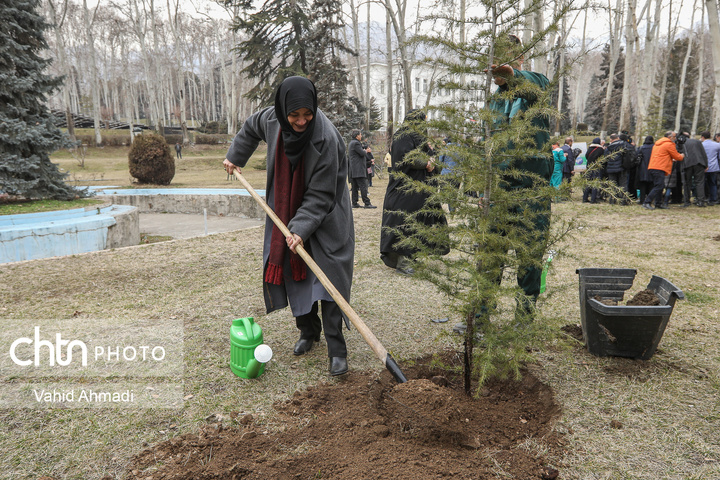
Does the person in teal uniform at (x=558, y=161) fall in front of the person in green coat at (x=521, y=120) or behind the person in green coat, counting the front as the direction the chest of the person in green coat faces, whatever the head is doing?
behind

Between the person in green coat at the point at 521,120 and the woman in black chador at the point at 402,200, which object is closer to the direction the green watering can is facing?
the person in green coat

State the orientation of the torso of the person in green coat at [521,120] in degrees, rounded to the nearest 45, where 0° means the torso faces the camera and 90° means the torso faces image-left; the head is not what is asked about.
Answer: approximately 45°

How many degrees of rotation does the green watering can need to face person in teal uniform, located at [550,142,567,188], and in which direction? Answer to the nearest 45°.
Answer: approximately 90° to its left

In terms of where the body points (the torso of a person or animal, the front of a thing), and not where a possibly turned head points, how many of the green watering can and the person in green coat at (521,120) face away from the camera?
0

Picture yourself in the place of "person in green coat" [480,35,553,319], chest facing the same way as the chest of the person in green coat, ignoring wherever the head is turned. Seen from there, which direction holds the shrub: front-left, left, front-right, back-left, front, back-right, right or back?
right

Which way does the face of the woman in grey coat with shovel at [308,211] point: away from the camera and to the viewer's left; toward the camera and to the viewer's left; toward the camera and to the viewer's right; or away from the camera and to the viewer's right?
toward the camera and to the viewer's right

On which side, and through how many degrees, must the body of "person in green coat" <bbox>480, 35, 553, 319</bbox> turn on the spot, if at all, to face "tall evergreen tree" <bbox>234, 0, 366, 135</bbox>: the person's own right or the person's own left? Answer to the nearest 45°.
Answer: approximately 90° to the person's own right

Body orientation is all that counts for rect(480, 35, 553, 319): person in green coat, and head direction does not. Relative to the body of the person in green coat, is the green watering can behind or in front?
in front
